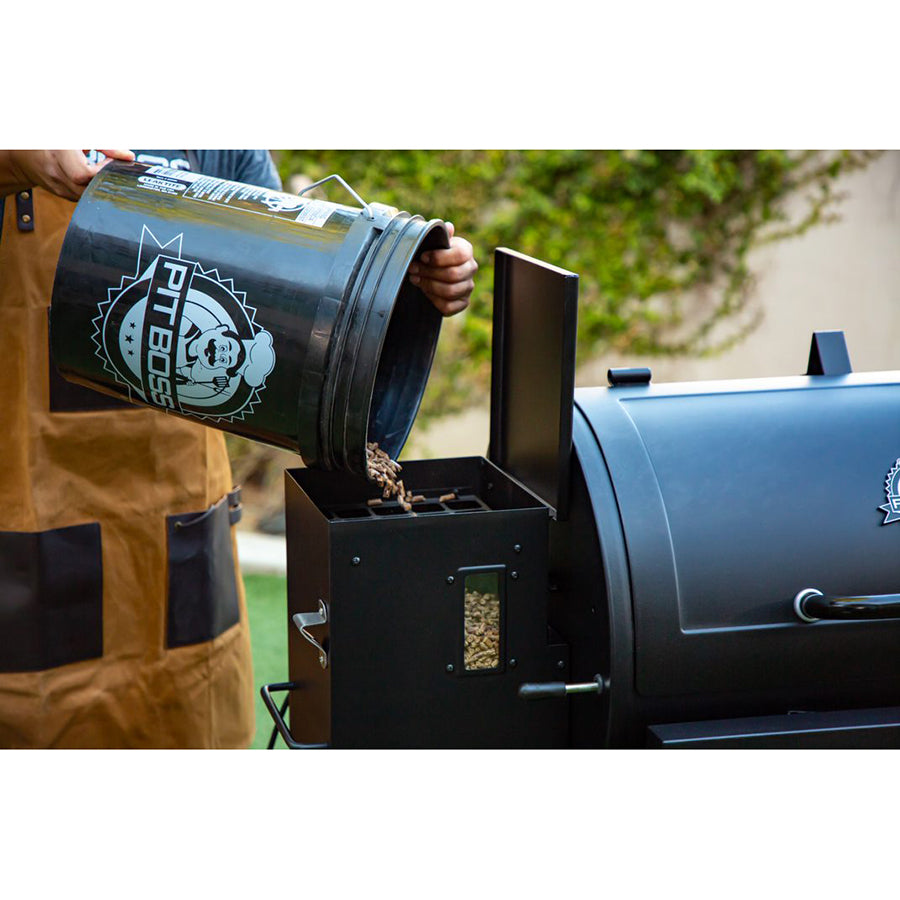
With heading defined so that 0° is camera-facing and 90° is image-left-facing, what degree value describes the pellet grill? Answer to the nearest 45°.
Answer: approximately 0°
